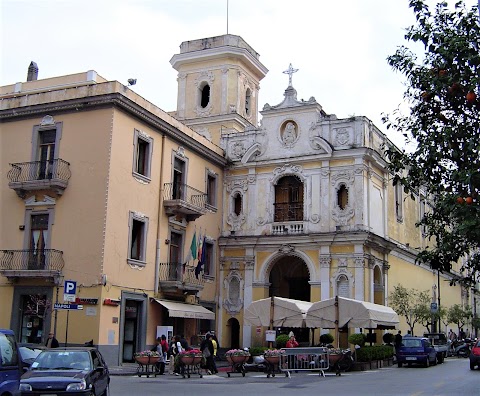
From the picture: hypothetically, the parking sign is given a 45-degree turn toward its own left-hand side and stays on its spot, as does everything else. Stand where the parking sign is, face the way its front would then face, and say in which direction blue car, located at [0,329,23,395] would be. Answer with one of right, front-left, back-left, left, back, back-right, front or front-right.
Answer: front-right

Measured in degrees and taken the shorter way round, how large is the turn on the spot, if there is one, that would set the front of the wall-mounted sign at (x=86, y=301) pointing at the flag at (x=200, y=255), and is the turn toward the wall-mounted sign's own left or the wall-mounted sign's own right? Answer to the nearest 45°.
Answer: approximately 135° to the wall-mounted sign's own left

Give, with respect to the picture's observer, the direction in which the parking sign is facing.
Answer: facing the viewer

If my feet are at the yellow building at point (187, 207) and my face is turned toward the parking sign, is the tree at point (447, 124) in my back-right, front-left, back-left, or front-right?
front-left

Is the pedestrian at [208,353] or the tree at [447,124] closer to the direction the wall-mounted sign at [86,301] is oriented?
the tree

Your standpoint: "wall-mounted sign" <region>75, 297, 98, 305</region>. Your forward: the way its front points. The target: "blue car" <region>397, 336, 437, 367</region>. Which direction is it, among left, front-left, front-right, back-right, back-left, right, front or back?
left

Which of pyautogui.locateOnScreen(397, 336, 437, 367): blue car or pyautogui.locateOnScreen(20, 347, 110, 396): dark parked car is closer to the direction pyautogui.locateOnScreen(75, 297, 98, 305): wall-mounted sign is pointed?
the dark parked car

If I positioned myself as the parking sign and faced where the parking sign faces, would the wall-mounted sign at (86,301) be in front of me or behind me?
behind

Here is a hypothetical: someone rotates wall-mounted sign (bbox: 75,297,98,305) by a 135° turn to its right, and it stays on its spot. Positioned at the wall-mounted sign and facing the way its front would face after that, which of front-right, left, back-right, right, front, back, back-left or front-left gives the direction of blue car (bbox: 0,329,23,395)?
back-left

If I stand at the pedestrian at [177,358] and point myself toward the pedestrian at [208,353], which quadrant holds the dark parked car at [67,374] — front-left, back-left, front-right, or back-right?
back-right

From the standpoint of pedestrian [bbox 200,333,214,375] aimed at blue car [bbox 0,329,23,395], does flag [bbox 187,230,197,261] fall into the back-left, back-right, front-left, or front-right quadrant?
back-right

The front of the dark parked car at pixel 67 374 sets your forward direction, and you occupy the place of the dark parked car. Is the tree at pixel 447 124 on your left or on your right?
on your left

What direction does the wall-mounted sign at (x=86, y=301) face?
toward the camera

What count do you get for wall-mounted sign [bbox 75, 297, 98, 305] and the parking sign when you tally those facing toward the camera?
2

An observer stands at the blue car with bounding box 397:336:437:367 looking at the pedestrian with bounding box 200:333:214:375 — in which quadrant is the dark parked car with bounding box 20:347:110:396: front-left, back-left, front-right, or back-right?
front-left

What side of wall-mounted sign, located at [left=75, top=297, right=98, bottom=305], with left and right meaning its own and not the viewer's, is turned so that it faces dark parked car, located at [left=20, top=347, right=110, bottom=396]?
front
